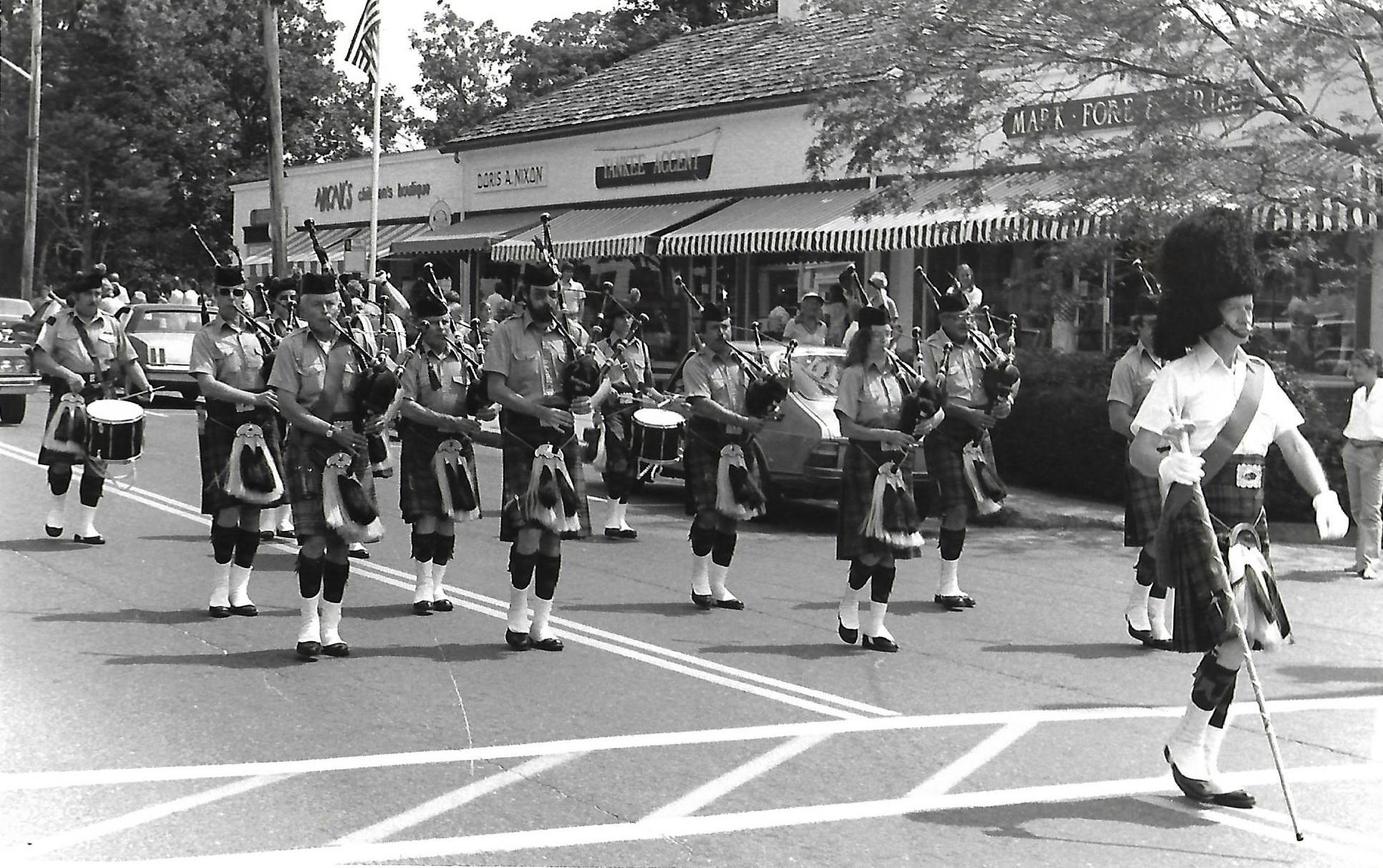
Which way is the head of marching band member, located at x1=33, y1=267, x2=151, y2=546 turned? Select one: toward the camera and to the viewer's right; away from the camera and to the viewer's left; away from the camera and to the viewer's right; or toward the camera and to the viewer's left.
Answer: toward the camera and to the viewer's right

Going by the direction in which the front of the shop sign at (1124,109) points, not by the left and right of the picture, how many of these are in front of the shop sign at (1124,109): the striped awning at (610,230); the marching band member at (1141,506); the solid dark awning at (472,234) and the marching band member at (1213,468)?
2

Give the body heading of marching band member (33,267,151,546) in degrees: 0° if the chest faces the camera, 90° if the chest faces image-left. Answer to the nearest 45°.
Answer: approximately 315°

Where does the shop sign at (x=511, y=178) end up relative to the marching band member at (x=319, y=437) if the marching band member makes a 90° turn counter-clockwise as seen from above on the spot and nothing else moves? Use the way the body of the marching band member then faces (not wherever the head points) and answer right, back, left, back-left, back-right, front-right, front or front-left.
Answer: front-left

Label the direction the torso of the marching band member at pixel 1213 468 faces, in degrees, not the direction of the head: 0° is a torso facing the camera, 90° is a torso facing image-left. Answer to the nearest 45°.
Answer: approximately 315°

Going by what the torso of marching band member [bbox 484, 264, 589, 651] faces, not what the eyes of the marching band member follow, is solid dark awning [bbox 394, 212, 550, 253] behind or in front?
behind

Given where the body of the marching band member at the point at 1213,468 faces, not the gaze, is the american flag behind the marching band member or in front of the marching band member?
behind
